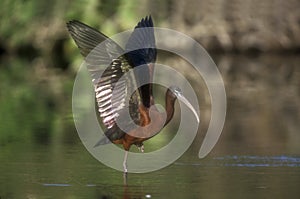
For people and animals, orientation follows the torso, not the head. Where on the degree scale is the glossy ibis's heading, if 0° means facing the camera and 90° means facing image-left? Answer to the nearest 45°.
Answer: approximately 270°
